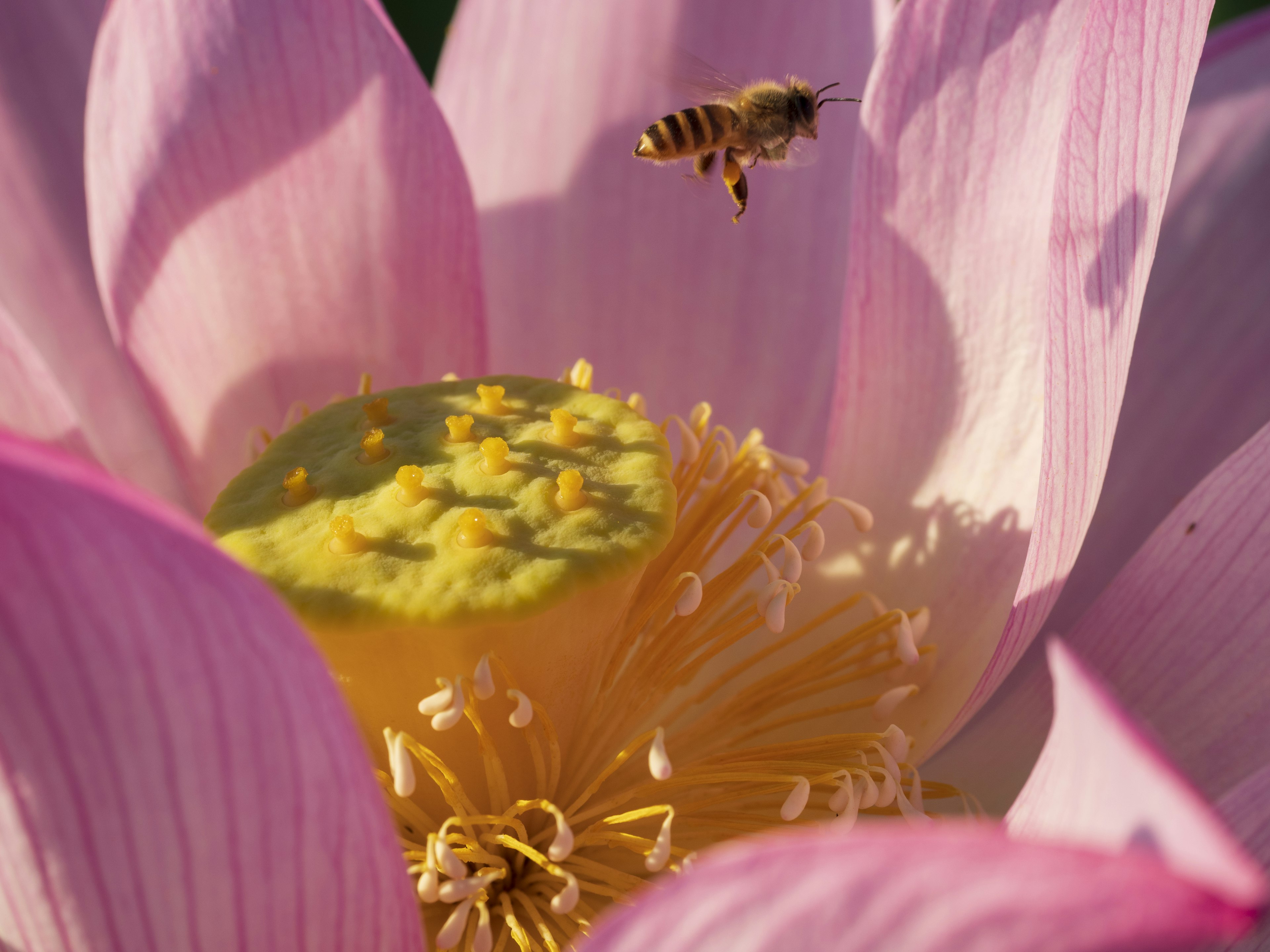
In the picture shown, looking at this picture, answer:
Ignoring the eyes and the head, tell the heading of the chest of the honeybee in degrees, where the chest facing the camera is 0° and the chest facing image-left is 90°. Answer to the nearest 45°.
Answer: approximately 270°
